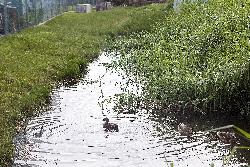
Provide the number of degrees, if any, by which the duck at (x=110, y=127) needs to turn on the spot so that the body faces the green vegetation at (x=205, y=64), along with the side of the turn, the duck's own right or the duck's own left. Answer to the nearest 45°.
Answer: approximately 135° to the duck's own right

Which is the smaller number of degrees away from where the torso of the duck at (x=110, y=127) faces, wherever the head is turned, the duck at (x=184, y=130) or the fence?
the fence

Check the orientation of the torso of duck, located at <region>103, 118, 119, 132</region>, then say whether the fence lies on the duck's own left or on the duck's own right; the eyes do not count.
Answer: on the duck's own right

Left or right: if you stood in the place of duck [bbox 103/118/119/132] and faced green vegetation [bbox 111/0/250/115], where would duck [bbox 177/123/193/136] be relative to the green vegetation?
right

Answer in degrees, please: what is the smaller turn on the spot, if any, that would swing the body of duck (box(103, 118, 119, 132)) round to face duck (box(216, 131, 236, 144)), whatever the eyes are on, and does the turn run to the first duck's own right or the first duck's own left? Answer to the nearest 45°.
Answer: approximately 180°

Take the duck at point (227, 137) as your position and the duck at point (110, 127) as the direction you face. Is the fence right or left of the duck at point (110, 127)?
right

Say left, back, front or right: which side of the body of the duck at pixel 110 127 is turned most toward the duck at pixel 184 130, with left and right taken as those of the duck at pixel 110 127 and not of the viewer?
back

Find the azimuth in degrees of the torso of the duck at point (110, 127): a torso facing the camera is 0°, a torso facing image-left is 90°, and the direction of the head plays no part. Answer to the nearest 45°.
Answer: approximately 90°
